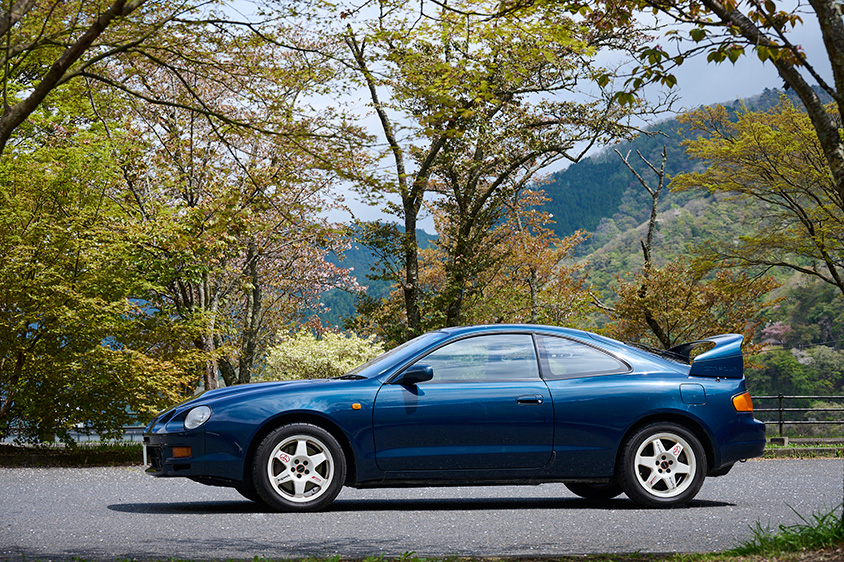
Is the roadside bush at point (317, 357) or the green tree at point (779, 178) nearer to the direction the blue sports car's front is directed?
the roadside bush

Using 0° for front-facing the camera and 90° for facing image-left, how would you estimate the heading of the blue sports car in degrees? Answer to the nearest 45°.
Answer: approximately 90°

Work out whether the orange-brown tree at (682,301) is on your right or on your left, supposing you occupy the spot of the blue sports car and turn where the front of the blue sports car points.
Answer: on your right

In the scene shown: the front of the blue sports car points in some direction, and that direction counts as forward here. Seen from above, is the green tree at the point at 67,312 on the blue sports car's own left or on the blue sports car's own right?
on the blue sports car's own right

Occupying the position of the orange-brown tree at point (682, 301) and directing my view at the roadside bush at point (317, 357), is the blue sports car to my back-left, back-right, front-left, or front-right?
front-left

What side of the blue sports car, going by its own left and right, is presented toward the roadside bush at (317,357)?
right

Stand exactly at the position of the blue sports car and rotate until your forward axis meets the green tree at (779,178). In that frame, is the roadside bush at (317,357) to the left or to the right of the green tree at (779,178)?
left

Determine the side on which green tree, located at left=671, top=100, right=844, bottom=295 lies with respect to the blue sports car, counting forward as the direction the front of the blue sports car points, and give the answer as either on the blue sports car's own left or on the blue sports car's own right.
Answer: on the blue sports car's own right
